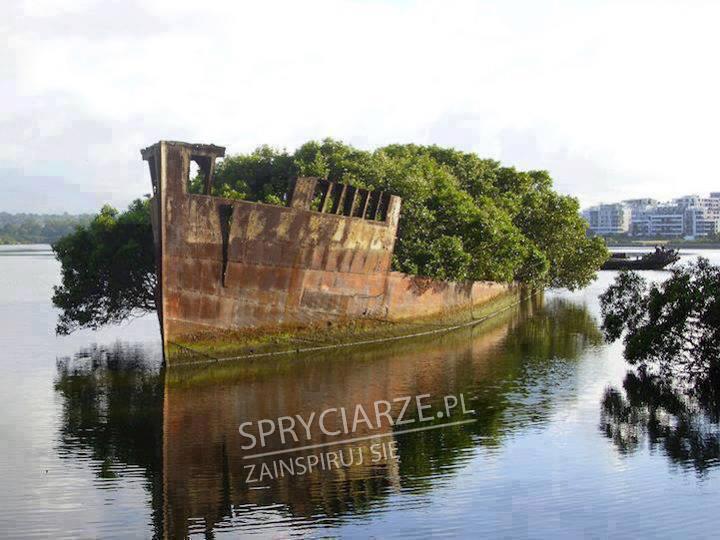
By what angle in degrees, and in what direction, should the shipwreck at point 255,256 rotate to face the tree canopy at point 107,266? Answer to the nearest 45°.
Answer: approximately 90° to its right

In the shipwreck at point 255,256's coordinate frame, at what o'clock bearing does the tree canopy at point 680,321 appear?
The tree canopy is roughly at 8 o'clock from the shipwreck.

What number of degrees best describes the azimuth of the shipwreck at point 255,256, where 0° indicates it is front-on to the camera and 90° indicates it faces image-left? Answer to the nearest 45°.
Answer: approximately 45°
